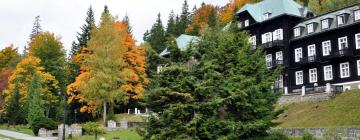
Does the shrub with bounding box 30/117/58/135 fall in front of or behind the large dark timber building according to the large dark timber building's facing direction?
in front

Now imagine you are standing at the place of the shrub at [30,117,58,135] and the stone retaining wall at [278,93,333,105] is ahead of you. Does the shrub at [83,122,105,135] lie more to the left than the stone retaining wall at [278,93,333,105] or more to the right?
right

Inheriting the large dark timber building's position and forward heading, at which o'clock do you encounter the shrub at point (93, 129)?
The shrub is roughly at 12 o'clock from the large dark timber building.

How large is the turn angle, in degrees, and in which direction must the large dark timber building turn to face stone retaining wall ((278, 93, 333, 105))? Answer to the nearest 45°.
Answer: approximately 45° to its left

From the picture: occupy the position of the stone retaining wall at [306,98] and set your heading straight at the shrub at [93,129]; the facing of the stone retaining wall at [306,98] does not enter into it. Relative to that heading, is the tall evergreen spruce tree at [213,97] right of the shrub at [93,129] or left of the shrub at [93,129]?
left

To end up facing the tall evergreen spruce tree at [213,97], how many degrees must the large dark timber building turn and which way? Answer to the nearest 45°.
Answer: approximately 45° to its left

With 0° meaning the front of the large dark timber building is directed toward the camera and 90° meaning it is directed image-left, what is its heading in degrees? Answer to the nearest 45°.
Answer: approximately 45°
